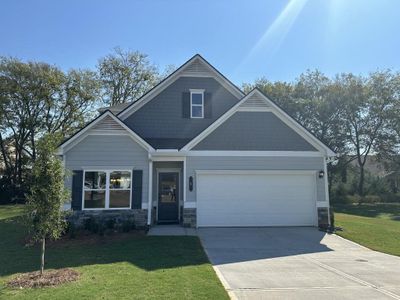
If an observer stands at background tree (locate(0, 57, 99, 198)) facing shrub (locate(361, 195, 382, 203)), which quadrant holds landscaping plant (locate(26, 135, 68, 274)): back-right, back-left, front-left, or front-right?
front-right

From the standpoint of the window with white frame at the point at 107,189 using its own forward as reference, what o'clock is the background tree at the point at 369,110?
The background tree is roughly at 8 o'clock from the window with white frame.

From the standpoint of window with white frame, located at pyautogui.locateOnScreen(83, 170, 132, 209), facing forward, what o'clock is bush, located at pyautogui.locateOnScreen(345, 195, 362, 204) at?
The bush is roughly at 8 o'clock from the window with white frame.

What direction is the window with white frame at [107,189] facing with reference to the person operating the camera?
facing the viewer

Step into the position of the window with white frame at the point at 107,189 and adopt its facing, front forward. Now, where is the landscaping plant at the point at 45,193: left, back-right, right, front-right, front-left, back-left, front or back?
front

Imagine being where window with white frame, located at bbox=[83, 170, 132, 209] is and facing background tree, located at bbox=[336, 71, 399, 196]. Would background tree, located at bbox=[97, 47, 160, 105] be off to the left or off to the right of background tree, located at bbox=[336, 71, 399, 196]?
left

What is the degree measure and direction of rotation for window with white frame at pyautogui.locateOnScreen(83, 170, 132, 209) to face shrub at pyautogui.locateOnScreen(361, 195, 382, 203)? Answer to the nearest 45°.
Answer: approximately 135° to its left

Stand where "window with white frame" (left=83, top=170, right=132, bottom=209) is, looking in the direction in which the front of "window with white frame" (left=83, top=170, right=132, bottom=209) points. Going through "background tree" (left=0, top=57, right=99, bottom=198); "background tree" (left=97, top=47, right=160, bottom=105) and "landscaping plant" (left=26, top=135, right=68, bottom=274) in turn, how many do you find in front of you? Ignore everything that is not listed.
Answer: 1

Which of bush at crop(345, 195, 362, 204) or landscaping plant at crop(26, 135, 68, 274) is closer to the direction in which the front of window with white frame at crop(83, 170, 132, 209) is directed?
the landscaping plant

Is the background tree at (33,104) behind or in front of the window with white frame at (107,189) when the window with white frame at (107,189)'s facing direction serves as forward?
behind

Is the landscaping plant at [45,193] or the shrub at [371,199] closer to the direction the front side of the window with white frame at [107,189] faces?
the landscaping plant

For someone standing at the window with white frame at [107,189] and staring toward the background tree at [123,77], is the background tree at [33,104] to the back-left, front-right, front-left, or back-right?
front-left

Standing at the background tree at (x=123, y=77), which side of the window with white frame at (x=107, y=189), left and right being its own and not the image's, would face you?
back

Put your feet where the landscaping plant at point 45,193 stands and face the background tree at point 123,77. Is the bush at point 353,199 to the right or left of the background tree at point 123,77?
right
